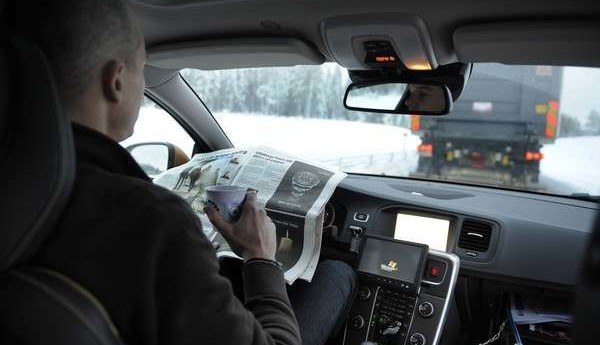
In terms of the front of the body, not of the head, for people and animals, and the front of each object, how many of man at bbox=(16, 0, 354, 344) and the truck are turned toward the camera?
0

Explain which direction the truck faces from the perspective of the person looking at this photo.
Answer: facing away from the viewer

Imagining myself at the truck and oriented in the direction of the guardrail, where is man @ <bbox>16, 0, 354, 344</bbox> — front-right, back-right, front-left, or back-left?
back-left

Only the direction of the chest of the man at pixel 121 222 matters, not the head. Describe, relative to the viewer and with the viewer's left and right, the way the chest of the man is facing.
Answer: facing away from the viewer and to the right of the viewer

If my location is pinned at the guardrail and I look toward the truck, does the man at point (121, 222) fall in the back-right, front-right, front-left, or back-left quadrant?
back-right

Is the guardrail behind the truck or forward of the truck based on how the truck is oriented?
forward

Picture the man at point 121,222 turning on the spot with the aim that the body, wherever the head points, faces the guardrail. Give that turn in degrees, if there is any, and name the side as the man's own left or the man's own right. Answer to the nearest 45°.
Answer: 0° — they already face it

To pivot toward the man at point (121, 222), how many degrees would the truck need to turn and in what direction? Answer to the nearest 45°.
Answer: approximately 180°

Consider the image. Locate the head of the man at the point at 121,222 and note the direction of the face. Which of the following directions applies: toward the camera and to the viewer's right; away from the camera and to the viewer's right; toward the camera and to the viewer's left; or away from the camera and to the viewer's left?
away from the camera and to the viewer's right

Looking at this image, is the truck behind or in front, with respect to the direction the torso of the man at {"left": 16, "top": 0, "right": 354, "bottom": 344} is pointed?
in front
